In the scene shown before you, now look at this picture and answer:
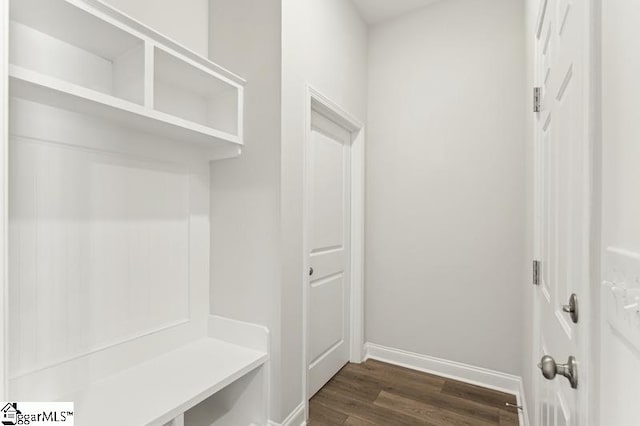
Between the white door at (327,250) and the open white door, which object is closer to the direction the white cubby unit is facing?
the open white door

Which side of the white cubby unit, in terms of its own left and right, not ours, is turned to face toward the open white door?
front

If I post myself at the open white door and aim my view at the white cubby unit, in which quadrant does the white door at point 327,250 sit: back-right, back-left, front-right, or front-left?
front-right

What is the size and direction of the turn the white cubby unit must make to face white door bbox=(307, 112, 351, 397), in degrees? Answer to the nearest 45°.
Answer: approximately 45° to its left

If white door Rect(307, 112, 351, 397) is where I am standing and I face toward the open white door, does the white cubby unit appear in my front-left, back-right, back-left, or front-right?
front-right

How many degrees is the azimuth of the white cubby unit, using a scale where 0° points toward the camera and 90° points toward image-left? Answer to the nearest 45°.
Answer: approximately 315°
